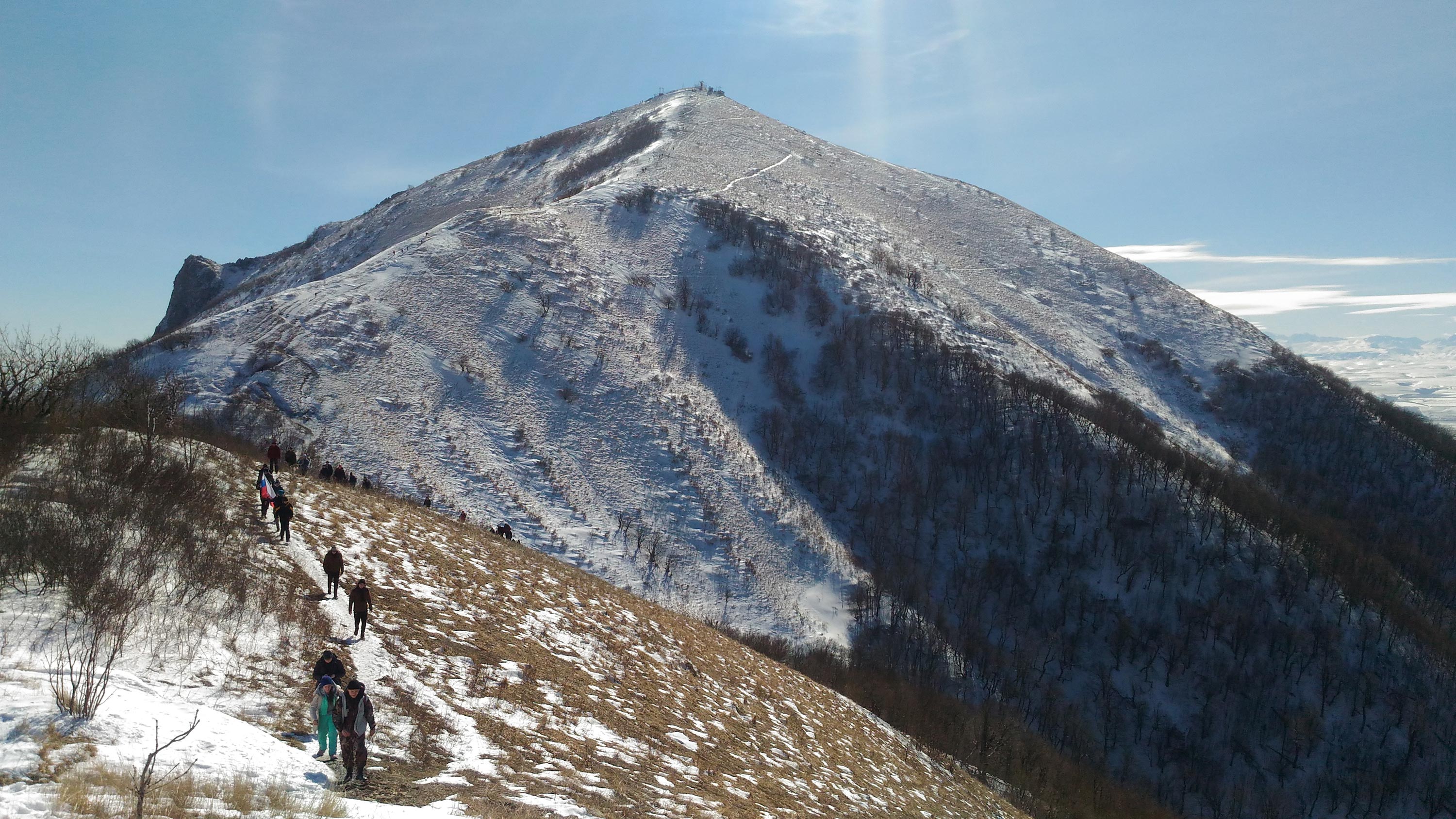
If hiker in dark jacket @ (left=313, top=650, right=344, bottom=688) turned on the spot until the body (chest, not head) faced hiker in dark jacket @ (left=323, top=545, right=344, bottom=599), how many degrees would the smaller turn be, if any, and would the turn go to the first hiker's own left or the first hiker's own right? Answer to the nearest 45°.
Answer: approximately 180°

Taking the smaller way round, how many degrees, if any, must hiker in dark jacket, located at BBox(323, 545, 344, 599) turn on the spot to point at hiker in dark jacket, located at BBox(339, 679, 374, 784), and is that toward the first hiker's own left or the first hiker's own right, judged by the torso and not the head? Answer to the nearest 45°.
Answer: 0° — they already face them

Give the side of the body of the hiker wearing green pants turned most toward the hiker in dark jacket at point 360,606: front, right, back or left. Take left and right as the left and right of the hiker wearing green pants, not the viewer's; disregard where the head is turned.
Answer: back

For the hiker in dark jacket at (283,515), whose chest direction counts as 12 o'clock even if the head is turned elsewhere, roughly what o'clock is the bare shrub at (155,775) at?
The bare shrub is roughly at 12 o'clock from the hiker in dark jacket.

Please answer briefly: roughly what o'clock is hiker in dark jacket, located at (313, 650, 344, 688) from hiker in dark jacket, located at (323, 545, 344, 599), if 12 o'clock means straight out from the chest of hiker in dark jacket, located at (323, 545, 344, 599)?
hiker in dark jacket, located at (313, 650, 344, 688) is roughly at 12 o'clock from hiker in dark jacket, located at (323, 545, 344, 599).

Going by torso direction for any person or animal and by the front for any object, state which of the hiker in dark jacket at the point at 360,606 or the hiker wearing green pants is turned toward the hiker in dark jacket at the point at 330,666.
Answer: the hiker in dark jacket at the point at 360,606

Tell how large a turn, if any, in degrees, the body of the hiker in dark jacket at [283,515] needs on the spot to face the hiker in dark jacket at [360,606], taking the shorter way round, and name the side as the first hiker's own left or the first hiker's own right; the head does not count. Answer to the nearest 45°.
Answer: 0° — they already face them

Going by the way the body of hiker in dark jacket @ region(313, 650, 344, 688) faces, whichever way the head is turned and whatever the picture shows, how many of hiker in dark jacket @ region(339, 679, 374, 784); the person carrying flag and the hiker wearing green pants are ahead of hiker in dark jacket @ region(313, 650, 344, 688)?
2

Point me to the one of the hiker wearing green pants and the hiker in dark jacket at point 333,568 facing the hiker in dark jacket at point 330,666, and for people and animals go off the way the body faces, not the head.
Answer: the hiker in dark jacket at point 333,568

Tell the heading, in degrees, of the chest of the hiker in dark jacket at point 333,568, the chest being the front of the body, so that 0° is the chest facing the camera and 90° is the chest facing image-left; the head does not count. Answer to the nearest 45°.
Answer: approximately 0°
